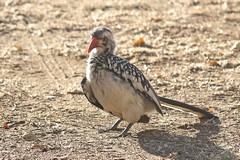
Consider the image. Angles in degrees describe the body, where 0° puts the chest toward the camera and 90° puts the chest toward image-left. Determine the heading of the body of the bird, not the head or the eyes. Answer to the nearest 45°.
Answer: approximately 45°

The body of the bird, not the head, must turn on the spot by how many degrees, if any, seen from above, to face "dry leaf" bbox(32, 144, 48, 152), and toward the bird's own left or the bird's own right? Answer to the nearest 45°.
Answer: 0° — it already faces it

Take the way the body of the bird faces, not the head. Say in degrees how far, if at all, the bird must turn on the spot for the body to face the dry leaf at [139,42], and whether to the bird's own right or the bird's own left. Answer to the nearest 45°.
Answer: approximately 135° to the bird's own right

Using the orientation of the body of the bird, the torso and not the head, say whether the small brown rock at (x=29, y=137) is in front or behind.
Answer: in front
